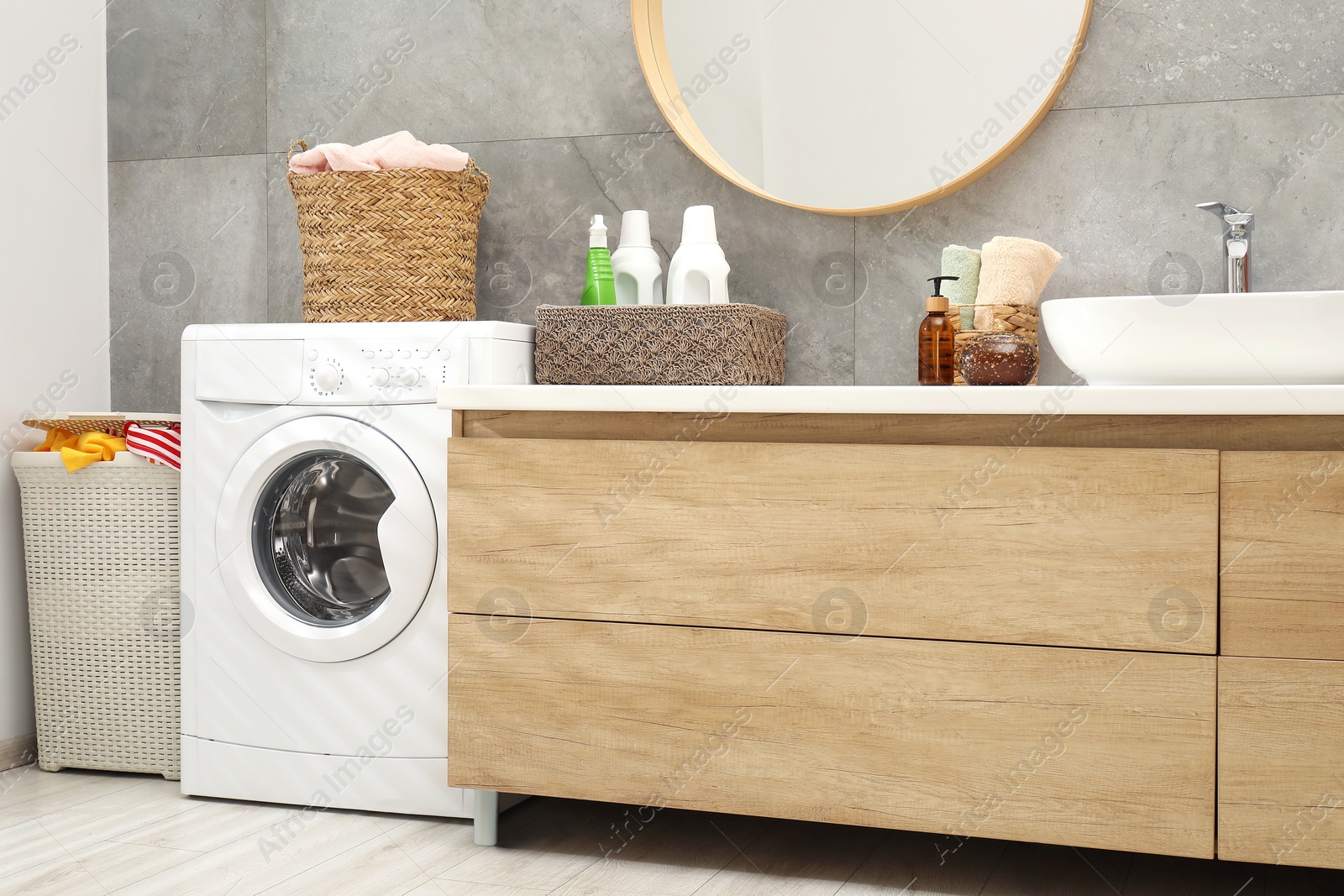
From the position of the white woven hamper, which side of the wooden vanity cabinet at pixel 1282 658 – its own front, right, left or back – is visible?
right

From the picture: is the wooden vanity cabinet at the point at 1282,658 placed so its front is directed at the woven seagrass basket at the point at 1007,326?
no
